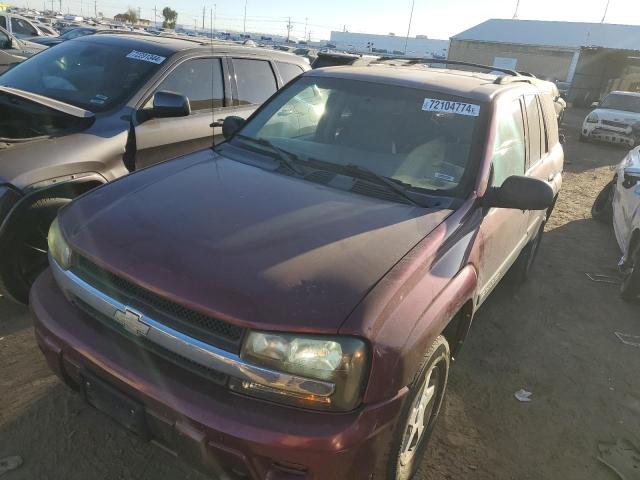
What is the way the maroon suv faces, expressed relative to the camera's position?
facing the viewer and to the left of the viewer

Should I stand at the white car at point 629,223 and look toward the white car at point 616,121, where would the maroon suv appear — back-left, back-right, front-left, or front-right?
back-left

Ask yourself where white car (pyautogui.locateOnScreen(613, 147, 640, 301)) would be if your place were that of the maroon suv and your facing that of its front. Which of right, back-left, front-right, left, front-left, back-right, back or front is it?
back

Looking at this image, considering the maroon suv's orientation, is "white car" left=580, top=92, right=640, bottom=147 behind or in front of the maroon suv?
behind

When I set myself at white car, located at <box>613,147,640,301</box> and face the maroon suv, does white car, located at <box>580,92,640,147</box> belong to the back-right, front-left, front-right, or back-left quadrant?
back-right
